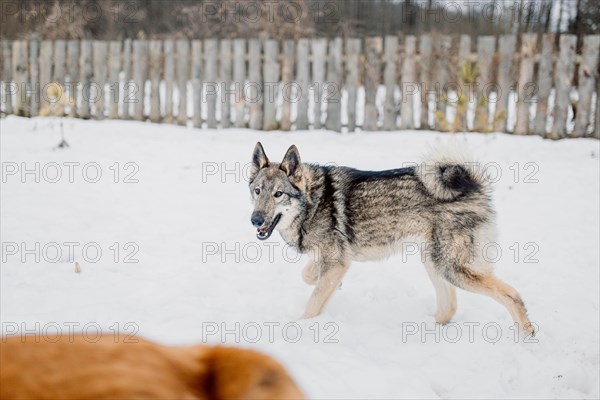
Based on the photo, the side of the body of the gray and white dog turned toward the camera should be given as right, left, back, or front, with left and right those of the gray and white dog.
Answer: left

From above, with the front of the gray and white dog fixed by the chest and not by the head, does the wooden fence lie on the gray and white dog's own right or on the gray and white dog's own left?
on the gray and white dog's own right

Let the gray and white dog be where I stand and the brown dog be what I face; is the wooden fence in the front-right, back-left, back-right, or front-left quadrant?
back-right

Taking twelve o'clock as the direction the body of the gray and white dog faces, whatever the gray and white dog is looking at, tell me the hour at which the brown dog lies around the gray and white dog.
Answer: The brown dog is roughly at 9 o'clock from the gray and white dog.
